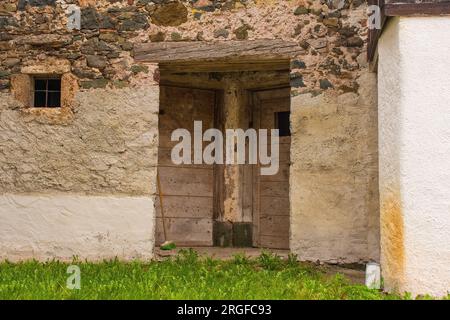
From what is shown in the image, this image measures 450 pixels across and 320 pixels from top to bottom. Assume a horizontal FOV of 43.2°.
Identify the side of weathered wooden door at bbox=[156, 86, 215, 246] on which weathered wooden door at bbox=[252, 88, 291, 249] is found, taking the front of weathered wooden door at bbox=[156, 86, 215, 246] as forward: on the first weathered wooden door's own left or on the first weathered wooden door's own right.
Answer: on the first weathered wooden door's own left

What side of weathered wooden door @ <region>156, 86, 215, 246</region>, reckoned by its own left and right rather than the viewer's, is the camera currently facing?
front
